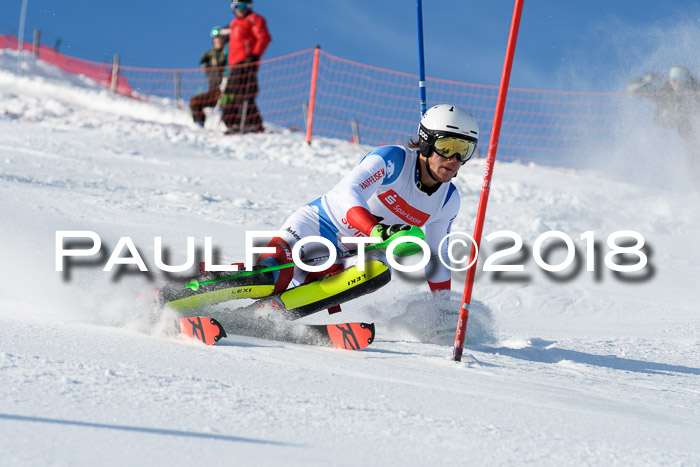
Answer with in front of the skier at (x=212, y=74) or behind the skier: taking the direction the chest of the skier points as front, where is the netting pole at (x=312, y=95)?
in front

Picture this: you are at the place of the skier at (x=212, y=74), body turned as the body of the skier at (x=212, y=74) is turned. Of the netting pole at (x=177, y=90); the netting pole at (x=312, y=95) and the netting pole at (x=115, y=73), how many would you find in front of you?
1

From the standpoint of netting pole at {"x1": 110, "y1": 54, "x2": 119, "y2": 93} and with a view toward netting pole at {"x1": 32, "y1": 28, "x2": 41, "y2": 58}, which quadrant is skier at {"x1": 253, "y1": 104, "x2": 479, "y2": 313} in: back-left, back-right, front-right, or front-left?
back-left

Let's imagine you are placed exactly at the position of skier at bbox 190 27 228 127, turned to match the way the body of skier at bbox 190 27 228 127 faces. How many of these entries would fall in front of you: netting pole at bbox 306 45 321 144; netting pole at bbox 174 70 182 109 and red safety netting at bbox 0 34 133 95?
1

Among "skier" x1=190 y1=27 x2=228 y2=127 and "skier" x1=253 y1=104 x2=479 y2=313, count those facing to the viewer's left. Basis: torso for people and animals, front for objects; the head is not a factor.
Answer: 0

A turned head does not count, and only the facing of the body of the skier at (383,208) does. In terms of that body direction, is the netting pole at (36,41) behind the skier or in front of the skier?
behind
